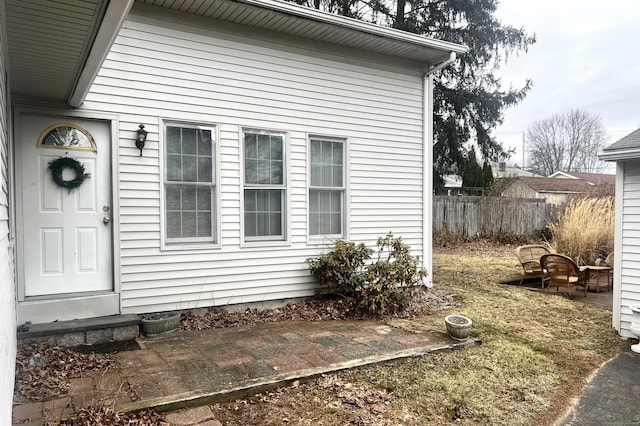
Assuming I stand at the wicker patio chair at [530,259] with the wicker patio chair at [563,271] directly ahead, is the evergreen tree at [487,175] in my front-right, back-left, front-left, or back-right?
back-left

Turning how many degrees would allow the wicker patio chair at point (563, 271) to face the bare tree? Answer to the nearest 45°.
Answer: approximately 135° to its left

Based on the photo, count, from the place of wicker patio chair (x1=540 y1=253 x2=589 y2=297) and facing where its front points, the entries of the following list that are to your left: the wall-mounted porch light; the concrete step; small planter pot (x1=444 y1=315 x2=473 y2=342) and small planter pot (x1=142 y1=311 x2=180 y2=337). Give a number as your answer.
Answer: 0

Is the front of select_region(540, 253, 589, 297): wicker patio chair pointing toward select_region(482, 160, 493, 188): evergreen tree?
no

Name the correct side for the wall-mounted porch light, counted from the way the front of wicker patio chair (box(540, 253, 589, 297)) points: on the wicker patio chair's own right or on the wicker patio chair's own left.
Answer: on the wicker patio chair's own right

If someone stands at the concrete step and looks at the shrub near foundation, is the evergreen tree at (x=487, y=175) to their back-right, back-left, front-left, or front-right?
front-left

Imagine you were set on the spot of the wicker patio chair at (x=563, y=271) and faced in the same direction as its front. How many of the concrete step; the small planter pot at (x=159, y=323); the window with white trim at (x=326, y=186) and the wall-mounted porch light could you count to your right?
4

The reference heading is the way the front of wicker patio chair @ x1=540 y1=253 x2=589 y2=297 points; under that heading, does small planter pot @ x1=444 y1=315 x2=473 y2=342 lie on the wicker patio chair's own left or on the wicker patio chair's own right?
on the wicker patio chair's own right

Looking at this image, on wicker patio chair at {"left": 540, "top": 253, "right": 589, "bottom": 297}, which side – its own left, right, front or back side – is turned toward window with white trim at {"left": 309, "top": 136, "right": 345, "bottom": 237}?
back
